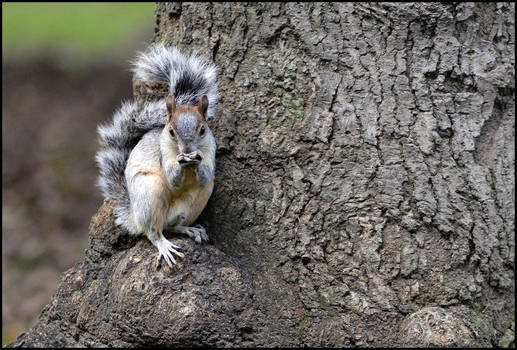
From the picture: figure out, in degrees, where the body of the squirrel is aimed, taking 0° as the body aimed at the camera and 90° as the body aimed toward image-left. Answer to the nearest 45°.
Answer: approximately 315°
